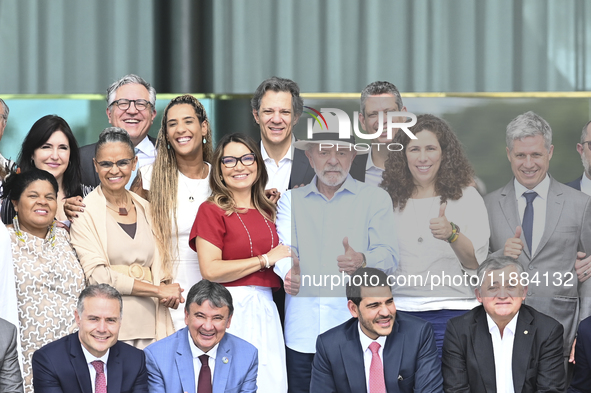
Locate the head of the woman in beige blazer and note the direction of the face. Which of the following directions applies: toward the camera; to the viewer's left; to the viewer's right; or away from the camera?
toward the camera

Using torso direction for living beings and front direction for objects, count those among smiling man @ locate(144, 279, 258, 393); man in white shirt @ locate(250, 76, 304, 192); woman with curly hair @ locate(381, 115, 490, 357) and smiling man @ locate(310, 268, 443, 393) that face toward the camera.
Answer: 4

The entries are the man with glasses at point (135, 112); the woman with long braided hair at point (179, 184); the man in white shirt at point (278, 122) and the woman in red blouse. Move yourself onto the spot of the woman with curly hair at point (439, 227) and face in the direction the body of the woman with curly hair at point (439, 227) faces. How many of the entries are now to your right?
4

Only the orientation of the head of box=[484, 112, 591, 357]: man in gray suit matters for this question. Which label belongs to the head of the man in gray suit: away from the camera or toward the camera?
toward the camera

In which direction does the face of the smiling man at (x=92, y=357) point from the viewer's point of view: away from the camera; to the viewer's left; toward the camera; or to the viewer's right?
toward the camera

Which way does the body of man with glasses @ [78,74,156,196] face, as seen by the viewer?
toward the camera

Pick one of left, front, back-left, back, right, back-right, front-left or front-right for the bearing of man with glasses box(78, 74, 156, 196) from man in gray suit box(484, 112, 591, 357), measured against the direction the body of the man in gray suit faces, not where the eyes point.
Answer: right

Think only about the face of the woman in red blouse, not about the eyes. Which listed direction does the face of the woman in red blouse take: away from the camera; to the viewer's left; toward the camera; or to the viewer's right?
toward the camera

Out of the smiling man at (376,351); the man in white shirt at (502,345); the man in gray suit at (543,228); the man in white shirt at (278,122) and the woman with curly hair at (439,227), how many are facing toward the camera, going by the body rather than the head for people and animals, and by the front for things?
5

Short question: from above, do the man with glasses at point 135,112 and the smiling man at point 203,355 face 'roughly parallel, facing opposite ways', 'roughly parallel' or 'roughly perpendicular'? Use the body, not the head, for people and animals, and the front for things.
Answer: roughly parallel

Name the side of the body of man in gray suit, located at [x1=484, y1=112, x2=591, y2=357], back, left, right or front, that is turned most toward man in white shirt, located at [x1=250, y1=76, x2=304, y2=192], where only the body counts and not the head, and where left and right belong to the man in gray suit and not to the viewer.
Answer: right

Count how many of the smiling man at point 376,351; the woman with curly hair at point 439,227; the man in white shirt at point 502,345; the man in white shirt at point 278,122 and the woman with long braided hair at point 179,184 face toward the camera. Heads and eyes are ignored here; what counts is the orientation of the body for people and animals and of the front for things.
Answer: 5

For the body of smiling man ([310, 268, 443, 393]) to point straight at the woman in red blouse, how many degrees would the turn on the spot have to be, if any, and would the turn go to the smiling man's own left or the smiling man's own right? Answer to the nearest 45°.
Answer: approximately 90° to the smiling man's own right

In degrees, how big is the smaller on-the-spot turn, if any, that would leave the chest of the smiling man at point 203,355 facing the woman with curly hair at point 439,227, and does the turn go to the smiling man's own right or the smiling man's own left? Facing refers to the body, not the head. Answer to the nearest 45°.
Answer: approximately 90° to the smiling man's own left

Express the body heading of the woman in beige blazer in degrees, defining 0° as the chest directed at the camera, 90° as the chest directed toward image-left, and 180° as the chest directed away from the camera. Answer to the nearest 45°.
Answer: approximately 315°

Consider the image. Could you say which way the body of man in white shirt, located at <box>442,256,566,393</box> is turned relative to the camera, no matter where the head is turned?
toward the camera

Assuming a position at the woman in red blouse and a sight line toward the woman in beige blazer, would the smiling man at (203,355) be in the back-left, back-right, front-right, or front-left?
front-left
